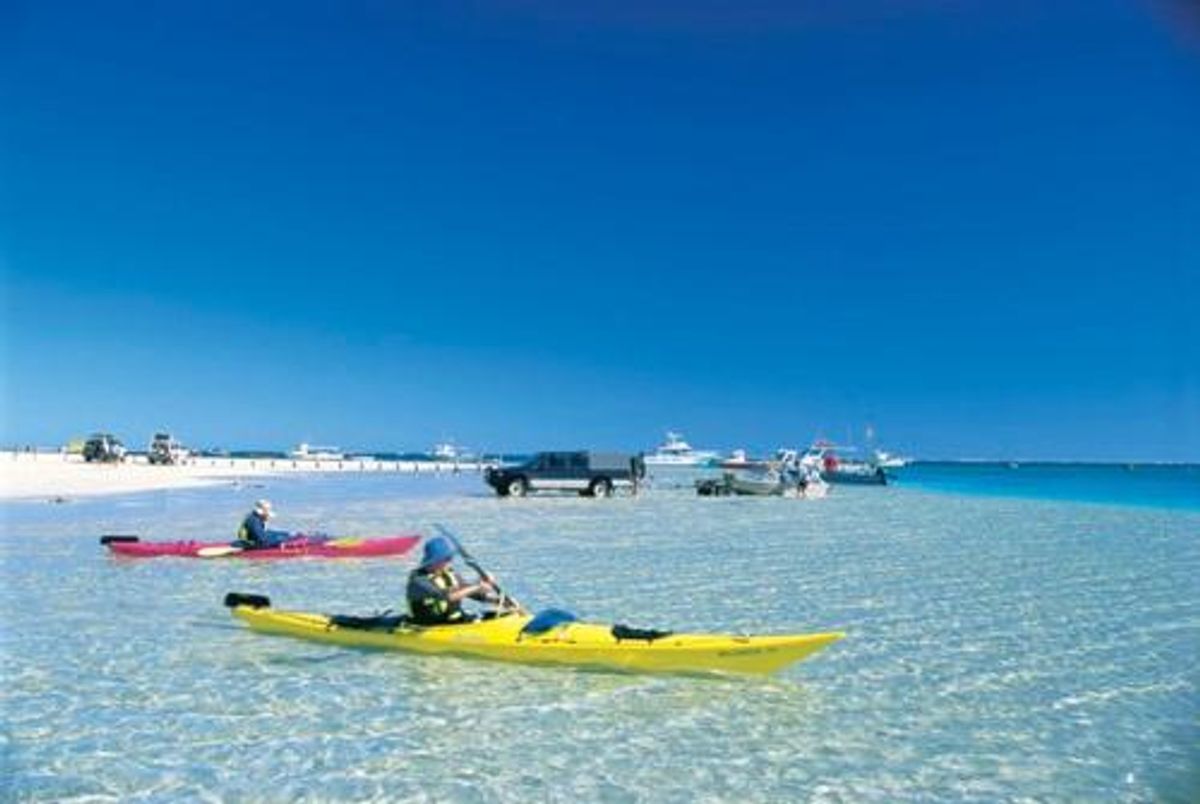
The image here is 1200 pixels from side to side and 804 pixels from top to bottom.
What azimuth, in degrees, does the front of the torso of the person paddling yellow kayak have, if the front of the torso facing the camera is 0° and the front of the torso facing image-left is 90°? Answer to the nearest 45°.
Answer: approximately 270°

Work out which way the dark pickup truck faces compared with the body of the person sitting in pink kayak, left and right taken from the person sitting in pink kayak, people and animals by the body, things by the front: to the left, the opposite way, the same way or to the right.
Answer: the opposite way

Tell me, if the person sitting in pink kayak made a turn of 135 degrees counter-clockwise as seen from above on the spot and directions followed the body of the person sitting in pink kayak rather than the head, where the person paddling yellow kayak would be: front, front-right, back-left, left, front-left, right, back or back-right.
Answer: back-left

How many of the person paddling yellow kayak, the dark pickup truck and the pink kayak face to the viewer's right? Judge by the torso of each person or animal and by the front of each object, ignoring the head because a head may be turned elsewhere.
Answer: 2

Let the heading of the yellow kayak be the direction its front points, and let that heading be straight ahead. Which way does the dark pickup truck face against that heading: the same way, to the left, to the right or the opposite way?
the opposite way

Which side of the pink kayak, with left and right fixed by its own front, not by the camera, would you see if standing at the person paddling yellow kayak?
right

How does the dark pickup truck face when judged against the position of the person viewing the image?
facing to the left of the viewer

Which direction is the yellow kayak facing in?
to the viewer's right

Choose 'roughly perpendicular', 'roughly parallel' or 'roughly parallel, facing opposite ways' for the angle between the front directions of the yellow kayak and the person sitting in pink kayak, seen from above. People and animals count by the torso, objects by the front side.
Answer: roughly parallel

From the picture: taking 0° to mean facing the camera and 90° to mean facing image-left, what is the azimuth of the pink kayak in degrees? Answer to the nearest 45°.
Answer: approximately 270°

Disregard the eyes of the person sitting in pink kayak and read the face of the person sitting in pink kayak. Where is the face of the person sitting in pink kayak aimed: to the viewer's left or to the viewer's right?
to the viewer's right

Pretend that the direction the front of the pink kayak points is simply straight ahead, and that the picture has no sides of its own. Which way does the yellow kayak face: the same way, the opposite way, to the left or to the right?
the same way

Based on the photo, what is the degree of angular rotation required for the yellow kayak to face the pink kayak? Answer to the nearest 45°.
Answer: approximately 135° to its left

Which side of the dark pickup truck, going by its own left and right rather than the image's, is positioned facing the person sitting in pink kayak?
left

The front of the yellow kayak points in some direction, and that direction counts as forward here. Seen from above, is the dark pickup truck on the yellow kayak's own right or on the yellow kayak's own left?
on the yellow kayak's own left

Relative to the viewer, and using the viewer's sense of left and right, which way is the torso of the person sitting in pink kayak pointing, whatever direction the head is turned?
facing to the right of the viewer
